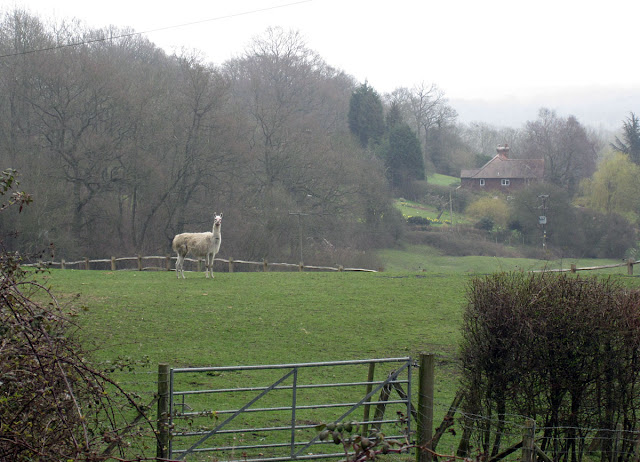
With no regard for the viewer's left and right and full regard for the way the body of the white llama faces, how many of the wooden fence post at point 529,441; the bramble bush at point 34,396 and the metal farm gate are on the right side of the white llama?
3

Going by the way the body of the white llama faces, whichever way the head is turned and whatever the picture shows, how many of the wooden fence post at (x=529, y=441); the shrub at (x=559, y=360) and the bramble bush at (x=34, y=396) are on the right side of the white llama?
3

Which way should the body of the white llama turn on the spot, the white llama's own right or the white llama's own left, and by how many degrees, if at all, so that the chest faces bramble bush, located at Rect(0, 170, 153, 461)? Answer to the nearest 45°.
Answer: approximately 90° to the white llama's own right

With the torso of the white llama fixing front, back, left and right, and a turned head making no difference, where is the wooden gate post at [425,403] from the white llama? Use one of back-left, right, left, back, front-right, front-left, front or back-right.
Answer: right

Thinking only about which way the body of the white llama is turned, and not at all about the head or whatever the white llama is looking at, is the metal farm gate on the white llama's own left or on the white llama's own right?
on the white llama's own right

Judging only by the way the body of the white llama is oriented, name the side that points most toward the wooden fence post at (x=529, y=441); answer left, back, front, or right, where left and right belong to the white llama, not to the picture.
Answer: right

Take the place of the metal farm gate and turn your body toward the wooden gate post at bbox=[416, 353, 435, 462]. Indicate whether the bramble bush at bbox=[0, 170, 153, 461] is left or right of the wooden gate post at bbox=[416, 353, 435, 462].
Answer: right

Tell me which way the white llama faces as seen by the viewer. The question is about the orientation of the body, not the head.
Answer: to the viewer's right

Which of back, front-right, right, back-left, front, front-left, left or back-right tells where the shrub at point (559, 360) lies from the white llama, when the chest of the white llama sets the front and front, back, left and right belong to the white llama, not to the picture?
right

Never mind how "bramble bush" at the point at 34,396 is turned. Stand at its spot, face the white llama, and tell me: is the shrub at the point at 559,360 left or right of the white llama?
right

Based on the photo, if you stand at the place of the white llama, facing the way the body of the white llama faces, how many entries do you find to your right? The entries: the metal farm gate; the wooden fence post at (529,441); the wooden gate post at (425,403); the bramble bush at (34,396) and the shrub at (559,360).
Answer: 5
